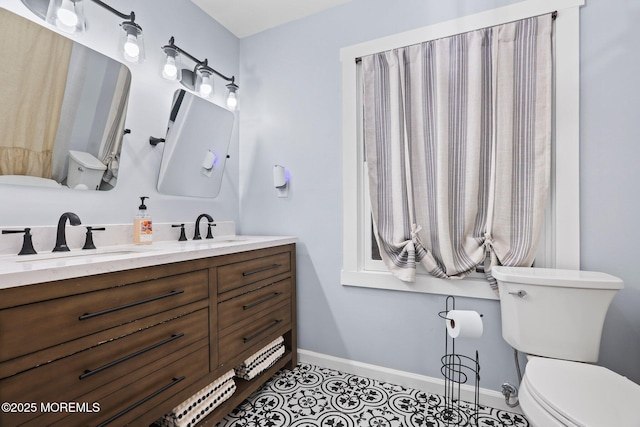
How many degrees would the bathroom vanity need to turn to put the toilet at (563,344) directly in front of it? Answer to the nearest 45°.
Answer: approximately 45° to its left

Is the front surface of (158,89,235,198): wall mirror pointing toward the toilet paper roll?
yes

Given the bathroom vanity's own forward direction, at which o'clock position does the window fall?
The window is roughly at 11 o'clock from the bathroom vanity.

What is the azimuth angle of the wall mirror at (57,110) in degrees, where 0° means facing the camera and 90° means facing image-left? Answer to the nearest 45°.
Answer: approximately 315°

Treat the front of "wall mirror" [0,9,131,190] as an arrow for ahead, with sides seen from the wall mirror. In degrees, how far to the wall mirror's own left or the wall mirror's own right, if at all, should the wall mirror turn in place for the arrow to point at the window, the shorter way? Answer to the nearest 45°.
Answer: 0° — it already faces it

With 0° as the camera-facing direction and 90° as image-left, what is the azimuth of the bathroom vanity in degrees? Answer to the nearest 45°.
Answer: approximately 315°

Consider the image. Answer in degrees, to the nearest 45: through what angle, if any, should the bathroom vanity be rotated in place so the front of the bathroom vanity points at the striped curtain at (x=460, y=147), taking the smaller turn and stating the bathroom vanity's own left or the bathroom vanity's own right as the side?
approximately 45° to the bathroom vanity's own left
